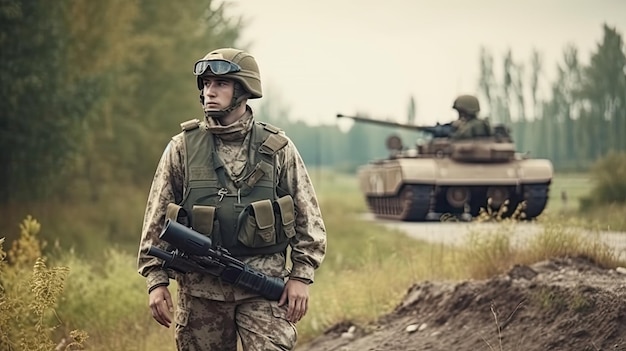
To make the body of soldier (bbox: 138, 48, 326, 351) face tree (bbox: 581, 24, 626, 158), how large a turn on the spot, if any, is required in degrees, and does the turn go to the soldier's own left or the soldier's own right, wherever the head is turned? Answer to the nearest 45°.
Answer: approximately 135° to the soldier's own left

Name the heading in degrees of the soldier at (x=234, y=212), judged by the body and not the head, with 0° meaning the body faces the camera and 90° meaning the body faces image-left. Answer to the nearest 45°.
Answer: approximately 0°

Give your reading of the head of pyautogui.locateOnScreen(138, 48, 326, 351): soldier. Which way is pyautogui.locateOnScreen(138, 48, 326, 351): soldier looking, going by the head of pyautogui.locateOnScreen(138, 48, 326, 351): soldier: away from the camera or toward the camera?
toward the camera

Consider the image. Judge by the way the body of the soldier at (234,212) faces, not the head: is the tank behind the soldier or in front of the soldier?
behind

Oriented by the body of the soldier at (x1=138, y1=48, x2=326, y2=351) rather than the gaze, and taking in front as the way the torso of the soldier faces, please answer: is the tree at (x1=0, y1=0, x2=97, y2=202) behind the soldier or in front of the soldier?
behind

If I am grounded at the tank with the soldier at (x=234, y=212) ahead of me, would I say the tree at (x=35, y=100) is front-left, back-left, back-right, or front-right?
front-right

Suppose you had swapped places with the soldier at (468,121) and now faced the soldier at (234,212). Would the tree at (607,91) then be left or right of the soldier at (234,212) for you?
left
